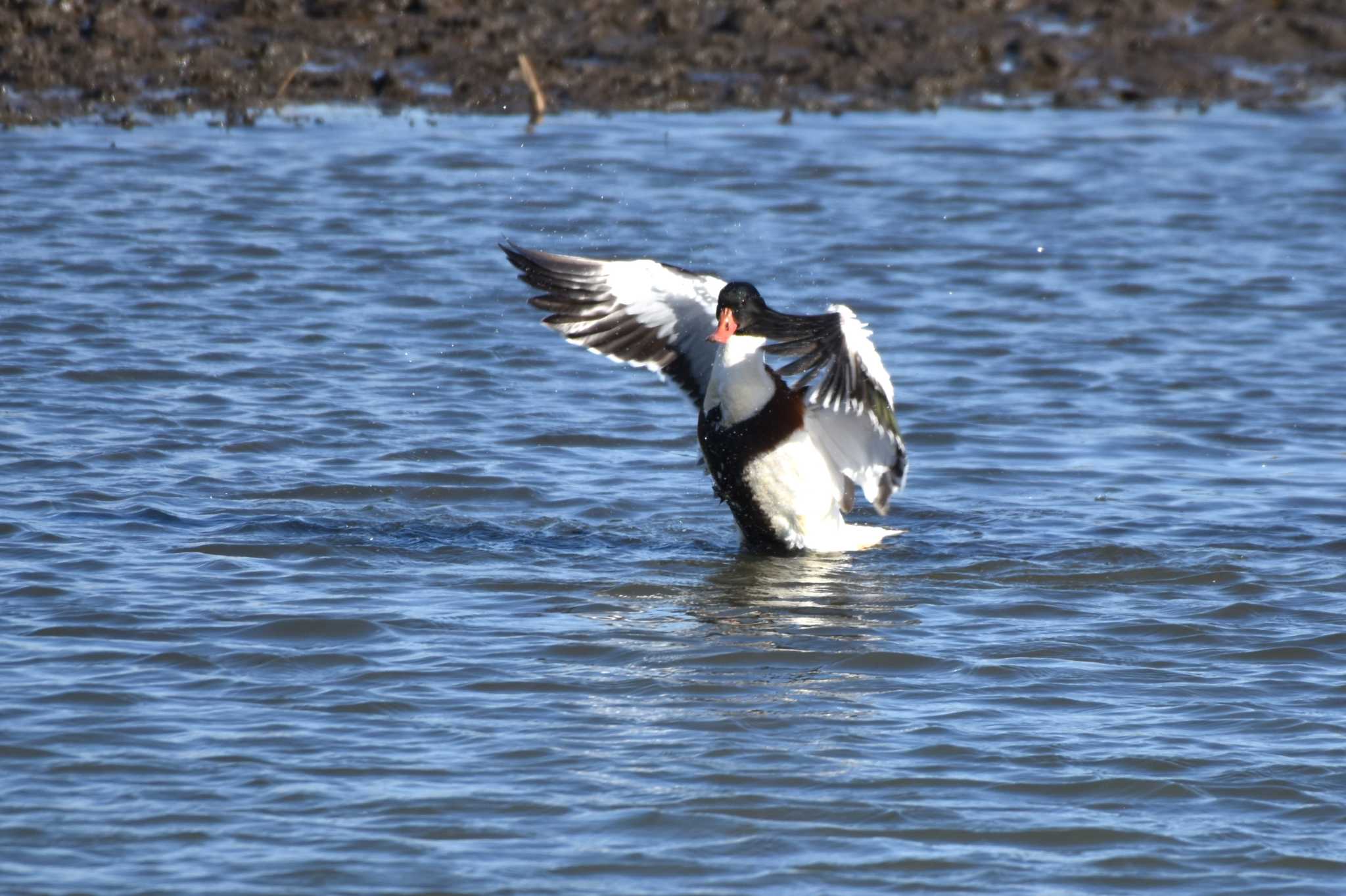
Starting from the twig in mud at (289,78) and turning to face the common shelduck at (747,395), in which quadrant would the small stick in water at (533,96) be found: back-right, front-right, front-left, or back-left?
front-left

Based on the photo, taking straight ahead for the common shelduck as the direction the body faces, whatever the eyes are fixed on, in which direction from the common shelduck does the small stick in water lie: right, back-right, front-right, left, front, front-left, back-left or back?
back-right

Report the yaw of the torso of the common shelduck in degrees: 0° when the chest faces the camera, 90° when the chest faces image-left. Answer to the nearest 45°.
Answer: approximately 45°

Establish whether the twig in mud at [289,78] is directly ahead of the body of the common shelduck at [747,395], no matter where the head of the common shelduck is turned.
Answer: no
